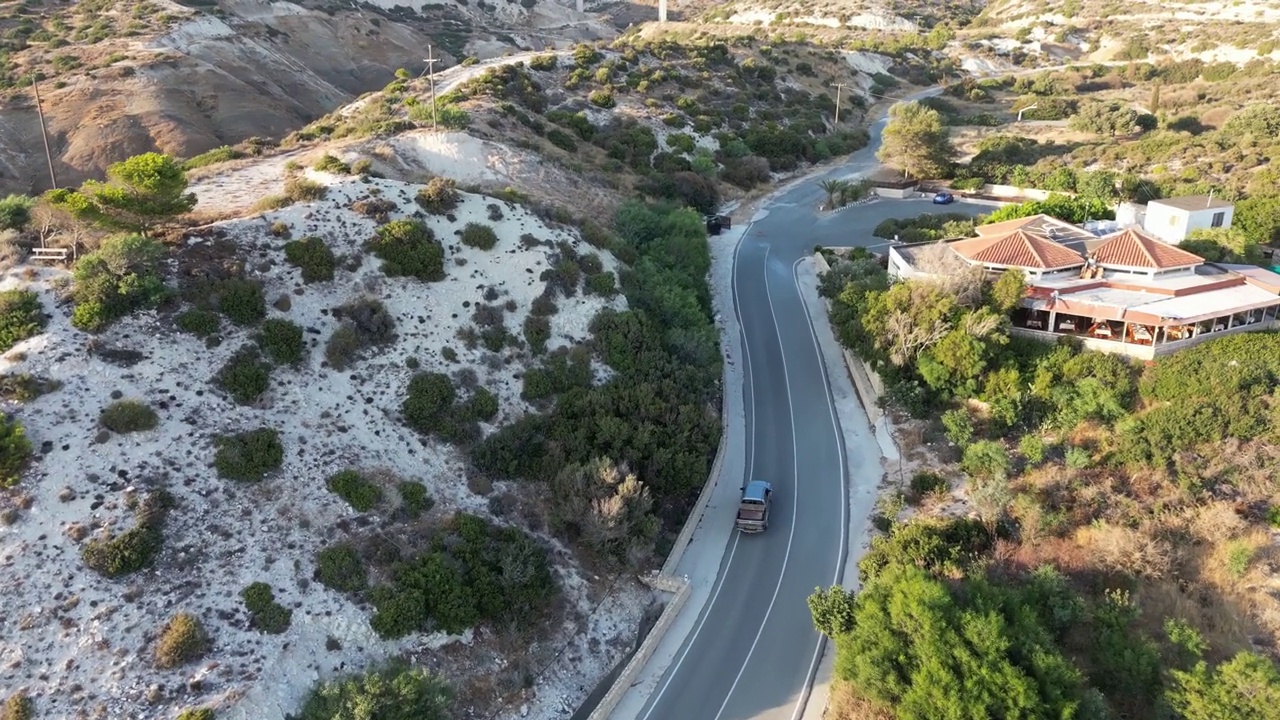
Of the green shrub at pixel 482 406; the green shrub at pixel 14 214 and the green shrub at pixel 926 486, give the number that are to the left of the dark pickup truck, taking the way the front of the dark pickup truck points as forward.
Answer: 2

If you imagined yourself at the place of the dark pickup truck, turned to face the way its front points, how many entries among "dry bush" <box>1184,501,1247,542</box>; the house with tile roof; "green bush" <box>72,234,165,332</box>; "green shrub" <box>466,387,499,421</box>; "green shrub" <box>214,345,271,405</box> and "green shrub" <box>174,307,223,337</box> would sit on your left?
4

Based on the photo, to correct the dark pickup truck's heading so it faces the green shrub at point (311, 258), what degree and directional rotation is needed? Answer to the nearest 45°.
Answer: approximately 90° to its left

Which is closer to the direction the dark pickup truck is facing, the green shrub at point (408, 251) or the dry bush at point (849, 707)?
the green shrub

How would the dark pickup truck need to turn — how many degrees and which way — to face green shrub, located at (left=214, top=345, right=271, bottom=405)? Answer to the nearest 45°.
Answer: approximately 90° to its left

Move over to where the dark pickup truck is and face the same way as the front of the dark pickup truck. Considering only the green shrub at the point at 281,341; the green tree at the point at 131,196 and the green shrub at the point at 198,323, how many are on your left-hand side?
3

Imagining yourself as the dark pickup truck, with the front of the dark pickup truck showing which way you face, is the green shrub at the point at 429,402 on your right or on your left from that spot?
on your left

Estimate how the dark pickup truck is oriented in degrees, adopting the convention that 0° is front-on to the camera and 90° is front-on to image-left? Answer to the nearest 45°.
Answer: approximately 180°

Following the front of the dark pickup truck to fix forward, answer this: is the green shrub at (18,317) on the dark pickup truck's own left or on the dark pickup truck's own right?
on the dark pickup truck's own left

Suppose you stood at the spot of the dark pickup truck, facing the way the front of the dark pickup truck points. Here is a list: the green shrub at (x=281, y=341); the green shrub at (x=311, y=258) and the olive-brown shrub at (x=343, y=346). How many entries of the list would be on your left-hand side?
3

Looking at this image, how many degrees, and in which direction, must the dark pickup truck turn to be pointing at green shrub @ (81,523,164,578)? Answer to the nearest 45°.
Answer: approximately 135° to its left

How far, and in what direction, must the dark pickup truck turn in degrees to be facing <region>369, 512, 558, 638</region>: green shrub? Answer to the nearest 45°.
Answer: approximately 135° to its left
